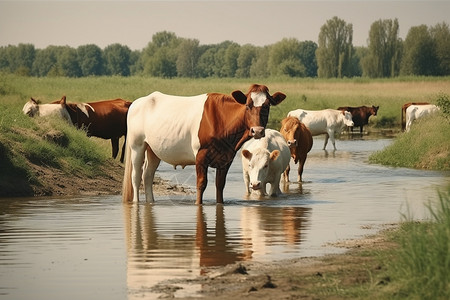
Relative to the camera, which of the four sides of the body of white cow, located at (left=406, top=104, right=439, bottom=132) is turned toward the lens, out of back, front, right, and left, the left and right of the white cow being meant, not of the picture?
right

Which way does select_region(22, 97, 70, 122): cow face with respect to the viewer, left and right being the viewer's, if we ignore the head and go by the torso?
facing to the left of the viewer

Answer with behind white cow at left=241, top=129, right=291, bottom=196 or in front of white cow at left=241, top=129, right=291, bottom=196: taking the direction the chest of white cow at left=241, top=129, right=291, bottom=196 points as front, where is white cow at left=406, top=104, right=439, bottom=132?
behind

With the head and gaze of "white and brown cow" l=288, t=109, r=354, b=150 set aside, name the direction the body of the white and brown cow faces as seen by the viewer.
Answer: to the viewer's right

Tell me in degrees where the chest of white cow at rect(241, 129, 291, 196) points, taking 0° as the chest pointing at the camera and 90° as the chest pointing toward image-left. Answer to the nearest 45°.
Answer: approximately 45°

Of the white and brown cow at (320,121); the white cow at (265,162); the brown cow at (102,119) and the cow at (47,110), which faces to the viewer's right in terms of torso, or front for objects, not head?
the white and brown cow

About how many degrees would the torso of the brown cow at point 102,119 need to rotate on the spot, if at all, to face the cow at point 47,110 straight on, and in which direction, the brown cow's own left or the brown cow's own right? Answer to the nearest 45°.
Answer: approximately 45° to the brown cow's own left

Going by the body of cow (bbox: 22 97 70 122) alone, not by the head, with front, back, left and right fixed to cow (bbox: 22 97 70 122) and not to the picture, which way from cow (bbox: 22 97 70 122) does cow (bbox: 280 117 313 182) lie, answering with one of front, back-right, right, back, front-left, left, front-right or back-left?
back-left

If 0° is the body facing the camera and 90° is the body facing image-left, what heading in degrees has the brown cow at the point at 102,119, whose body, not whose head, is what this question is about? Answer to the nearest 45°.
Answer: approximately 90°
